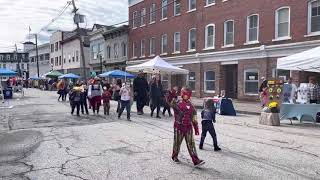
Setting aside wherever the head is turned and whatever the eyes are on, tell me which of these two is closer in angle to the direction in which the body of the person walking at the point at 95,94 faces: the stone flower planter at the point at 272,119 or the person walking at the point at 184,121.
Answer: the person walking

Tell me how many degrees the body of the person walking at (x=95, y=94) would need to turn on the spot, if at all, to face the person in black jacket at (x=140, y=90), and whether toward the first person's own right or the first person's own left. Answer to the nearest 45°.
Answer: approximately 90° to the first person's own left

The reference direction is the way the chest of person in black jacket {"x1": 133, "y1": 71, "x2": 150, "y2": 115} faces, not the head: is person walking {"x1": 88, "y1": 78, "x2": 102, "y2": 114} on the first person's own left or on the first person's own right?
on the first person's own right

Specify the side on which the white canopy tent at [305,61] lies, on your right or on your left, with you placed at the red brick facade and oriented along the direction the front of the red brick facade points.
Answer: on your left

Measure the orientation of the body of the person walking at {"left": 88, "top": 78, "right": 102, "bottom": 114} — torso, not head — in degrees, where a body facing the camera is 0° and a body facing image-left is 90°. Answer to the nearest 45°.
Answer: approximately 0°

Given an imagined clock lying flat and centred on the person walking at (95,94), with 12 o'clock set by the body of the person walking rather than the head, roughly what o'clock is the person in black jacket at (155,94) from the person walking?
The person in black jacket is roughly at 10 o'clock from the person walking.

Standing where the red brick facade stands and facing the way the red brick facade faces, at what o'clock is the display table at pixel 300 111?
The display table is roughly at 10 o'clock from the red brick facade.

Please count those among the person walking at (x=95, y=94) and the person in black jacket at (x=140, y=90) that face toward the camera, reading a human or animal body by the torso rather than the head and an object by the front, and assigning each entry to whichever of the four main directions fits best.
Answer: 2
